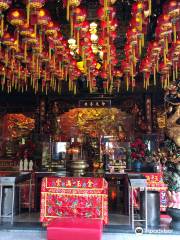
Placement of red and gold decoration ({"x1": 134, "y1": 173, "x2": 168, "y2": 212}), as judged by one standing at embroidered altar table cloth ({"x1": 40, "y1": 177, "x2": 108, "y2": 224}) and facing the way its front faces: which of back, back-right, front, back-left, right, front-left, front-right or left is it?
back-left

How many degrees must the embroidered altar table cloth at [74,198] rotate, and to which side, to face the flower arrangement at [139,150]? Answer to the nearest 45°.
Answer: approximately 135° to its left

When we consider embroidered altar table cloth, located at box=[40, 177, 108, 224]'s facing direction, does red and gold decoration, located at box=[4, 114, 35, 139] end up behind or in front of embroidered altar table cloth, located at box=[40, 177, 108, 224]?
behind

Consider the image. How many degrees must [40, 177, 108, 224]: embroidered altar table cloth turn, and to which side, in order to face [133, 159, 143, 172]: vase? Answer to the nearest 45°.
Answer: approximately 135° to its left

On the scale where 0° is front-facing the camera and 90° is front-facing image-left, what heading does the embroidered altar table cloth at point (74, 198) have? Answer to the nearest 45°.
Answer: approximately 0°

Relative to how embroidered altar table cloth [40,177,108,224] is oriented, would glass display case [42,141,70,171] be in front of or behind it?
behind

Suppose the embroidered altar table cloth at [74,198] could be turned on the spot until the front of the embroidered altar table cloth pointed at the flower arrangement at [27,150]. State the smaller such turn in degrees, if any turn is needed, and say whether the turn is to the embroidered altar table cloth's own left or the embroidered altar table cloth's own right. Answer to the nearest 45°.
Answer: approximately 180°
